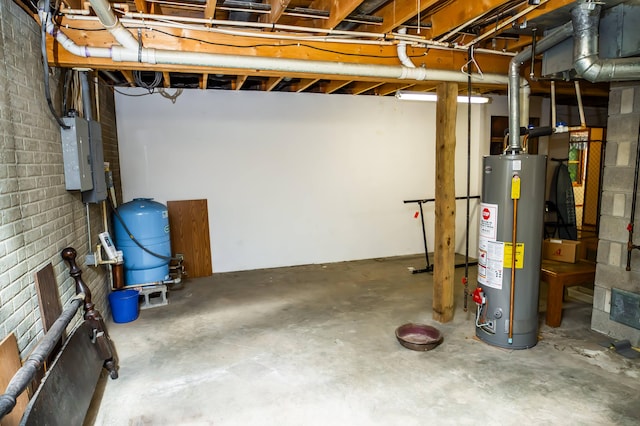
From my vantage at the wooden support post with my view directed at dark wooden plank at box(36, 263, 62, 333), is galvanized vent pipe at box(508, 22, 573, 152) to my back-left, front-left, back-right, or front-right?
back-left

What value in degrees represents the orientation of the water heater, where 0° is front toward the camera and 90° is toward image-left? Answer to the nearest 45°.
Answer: approximately 45°

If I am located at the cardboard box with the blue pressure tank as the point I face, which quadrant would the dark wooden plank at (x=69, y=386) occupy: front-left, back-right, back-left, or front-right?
front-left

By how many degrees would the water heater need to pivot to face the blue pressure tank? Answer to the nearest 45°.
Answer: approximately 45° to its right

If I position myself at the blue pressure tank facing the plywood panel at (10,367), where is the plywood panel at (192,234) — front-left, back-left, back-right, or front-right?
back-left

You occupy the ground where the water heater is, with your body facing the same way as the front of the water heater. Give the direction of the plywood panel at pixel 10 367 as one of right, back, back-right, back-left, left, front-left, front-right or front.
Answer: front

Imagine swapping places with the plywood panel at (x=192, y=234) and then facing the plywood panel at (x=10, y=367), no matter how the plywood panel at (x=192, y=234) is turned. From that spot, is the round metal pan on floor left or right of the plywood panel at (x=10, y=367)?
left

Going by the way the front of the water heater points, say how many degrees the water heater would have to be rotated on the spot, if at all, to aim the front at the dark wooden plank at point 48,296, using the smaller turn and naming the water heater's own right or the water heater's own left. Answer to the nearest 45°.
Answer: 0° — it already faces it
